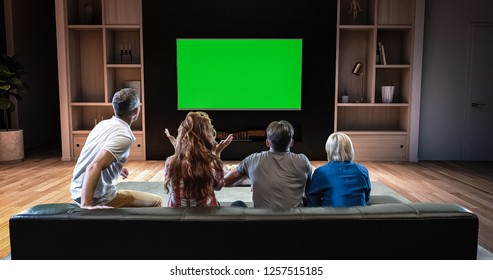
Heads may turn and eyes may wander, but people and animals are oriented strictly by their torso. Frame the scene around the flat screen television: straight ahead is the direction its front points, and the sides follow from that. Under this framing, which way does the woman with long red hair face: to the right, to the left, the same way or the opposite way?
the opposite way

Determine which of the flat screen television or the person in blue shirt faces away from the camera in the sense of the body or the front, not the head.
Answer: the person in blue shirt

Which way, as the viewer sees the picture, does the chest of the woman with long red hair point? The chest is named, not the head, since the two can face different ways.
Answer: away from the camera

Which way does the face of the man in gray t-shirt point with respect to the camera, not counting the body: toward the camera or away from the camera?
away from the camera

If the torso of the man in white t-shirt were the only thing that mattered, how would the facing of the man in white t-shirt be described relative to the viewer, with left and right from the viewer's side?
facing away from the viewer and to the right of the viewer

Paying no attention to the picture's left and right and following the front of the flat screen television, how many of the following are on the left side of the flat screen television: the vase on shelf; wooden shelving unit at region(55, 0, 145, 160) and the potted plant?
1

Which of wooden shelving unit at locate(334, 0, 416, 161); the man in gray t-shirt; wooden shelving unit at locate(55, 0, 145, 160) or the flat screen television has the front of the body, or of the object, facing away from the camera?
the man in gray t-shirt

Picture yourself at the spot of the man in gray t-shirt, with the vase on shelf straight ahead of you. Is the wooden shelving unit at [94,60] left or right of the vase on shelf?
left

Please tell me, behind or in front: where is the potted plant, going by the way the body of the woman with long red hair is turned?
in front

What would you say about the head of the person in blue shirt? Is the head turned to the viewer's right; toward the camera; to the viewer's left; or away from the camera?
away from the camera

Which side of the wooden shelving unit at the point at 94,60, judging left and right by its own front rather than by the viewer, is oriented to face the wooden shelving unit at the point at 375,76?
left

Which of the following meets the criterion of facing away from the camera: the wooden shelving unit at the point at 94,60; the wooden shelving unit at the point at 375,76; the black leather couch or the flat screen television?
the black leather couch

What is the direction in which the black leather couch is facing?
away from the camera

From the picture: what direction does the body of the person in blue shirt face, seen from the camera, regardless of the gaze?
away from the camera

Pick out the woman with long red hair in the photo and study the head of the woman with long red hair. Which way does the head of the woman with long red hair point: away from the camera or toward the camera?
away from the camera
